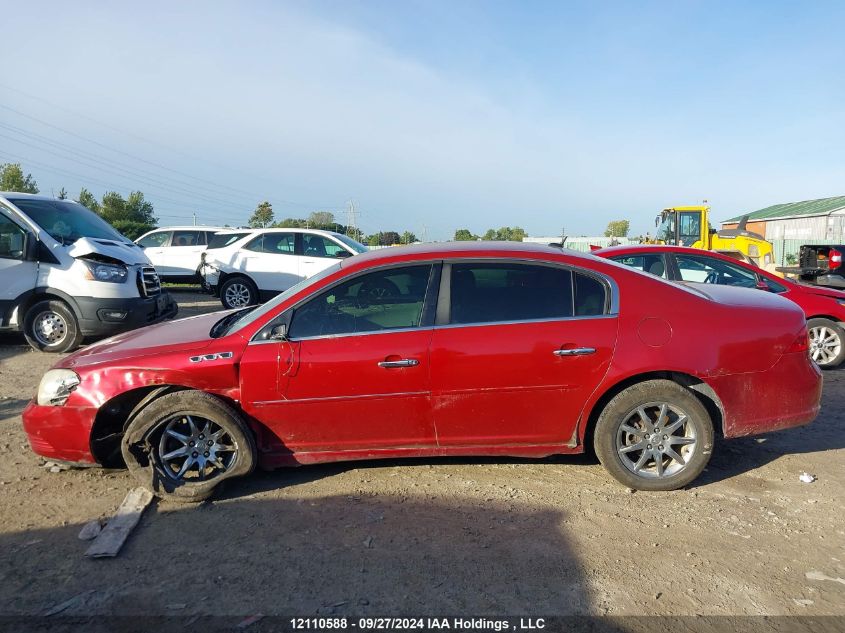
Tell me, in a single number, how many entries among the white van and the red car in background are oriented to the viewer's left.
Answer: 0

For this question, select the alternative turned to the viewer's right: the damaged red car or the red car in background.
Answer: the red car in background

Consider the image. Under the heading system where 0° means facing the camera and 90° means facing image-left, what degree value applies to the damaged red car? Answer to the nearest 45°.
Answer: approximately 90°

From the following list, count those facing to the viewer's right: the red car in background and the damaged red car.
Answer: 1

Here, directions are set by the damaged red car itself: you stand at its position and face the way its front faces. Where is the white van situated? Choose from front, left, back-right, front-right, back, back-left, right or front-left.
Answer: front-right

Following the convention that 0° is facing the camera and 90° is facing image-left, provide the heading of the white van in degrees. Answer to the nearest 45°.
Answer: approximately 315°

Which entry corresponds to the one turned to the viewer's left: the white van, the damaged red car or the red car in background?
the damaged red car

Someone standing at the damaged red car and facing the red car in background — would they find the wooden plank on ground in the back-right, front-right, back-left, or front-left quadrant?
back-left

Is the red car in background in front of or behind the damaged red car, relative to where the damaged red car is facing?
behind

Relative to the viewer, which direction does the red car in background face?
to the viewer's right

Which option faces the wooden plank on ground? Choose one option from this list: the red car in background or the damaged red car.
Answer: the damaged red car

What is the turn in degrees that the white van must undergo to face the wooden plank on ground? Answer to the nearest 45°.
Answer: approximately 45° to its right

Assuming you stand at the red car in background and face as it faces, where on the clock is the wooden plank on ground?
The wooden plank on ground is roughly at 4 o'clock from the red car in background.

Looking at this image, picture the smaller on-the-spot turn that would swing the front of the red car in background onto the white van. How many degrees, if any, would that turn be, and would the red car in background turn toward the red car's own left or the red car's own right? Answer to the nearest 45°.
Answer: approximately 135° to the red car's own right
